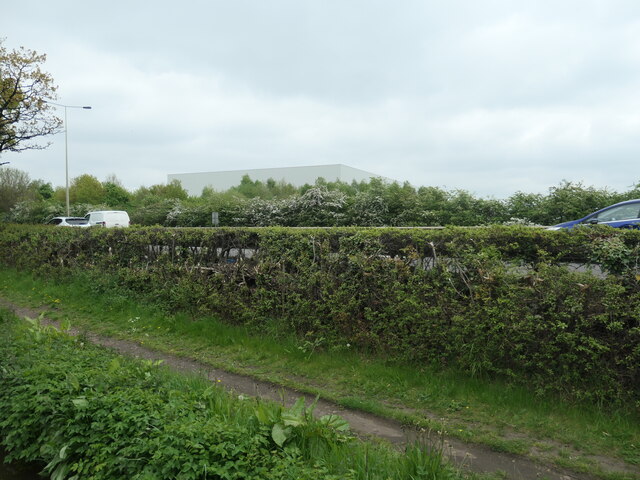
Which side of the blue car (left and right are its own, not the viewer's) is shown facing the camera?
left

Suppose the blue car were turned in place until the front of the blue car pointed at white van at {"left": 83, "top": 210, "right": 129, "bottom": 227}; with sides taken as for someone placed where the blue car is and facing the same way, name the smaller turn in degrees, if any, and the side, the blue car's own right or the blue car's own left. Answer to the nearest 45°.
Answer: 0° — it already faces it

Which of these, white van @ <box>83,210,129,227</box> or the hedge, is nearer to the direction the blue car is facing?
the white van

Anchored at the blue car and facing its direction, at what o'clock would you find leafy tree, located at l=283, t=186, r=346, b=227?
The leafy tree is roughly at 1 o'clock from the blue car.
